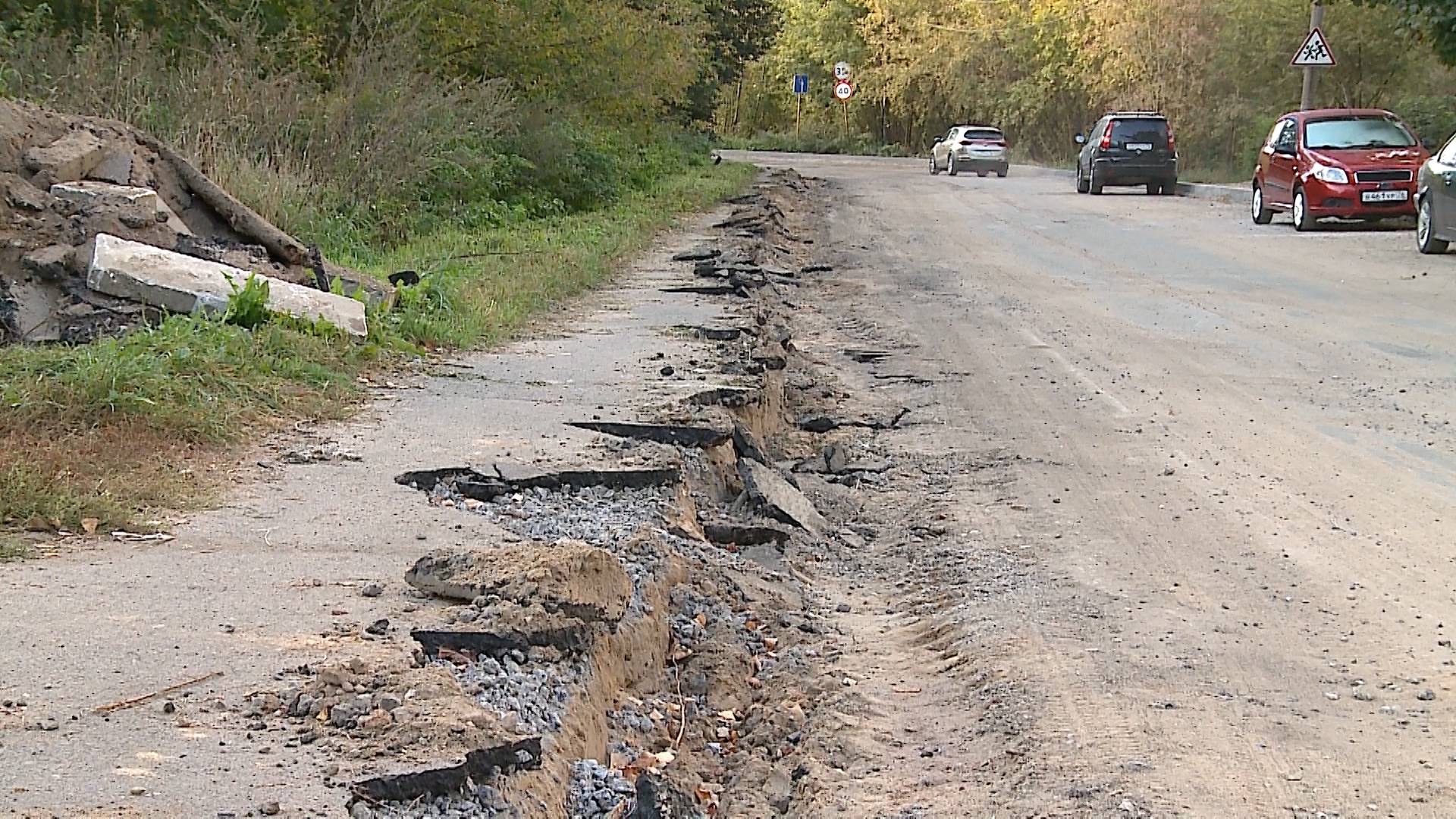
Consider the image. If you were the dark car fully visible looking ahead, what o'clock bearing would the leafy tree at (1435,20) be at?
The leafy tree is roughly at 5 o'clock from the dark car fully visible.

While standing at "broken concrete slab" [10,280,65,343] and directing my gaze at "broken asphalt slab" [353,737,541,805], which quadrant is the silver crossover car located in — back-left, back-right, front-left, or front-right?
back-left

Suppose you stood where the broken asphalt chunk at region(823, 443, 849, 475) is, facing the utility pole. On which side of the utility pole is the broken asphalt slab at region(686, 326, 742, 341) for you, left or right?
left

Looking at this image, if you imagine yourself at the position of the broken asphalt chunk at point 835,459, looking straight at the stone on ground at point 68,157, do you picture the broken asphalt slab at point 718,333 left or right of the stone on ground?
right
